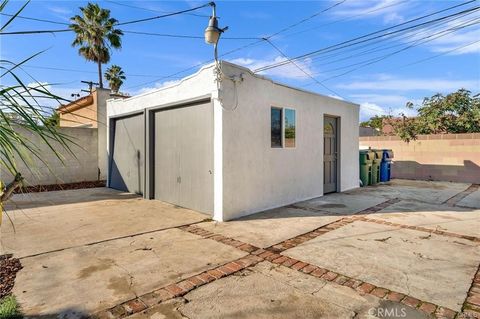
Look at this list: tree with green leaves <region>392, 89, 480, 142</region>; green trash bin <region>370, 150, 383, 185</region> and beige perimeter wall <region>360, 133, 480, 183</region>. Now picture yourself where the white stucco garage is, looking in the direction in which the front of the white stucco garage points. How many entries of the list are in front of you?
0

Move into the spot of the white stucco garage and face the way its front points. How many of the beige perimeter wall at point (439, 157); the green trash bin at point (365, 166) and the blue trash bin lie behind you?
3

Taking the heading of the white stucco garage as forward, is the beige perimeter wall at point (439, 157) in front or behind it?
behind

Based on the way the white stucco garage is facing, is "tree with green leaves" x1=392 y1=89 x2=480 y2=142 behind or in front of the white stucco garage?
behind

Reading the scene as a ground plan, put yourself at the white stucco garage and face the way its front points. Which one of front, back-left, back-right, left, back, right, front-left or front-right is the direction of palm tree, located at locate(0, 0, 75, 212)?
front-left

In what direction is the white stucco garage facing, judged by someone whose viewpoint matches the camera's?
facing the viewer and to the left of the viewer

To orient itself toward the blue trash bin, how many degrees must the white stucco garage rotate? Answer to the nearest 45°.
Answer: approximately 180°

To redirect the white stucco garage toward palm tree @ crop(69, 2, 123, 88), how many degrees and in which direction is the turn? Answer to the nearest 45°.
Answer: approximately 90° to its right

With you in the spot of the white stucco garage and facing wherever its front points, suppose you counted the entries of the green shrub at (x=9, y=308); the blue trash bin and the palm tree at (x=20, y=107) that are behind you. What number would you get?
1

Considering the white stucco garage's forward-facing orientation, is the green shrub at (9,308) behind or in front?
in front

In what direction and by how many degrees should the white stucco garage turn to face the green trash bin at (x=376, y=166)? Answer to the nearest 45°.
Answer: approximately 180°

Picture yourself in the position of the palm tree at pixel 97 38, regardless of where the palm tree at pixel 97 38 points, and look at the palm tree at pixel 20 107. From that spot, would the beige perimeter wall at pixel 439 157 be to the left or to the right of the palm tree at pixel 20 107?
left
